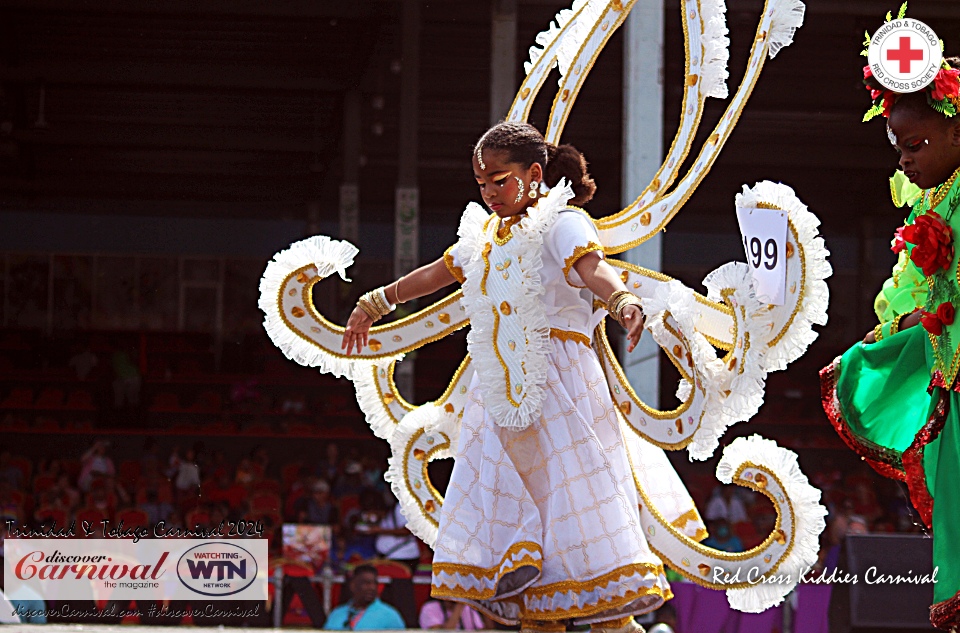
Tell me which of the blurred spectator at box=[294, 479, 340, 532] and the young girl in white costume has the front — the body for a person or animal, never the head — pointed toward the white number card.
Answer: the blurred spectator

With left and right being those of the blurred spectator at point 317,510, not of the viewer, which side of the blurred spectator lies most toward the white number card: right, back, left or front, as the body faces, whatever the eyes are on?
front

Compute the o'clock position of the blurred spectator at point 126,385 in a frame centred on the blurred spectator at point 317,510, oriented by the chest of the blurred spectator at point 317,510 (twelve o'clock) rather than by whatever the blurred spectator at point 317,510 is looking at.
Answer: the blurred spectator at point 126,385 is roughly at 5 o'clock from the blurred spectator at point 317,510.

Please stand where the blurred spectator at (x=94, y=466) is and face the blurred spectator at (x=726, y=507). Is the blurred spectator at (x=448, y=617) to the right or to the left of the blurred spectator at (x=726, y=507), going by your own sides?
right

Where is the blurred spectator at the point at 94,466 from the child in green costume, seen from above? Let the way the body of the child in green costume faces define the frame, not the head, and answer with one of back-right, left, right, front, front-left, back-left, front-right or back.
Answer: right

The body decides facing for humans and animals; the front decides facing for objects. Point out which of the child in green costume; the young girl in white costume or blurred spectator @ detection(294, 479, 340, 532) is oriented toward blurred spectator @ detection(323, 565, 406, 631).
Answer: blurred spectator @ detection(294, 479, 340, 532)

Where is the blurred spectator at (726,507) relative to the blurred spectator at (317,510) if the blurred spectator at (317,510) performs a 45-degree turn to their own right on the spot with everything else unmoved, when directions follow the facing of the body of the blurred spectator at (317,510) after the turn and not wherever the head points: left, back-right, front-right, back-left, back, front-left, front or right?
back-left

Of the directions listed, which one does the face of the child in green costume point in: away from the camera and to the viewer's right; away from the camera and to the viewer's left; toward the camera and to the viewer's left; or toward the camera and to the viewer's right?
toward the camera and to the viewer's left

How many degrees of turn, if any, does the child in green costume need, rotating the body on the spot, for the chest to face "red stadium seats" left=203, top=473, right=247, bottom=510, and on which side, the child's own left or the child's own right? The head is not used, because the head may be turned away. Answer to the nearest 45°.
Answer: approximately 90° to the child's own right

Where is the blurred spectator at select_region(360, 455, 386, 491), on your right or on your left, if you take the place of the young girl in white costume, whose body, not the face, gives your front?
on your right

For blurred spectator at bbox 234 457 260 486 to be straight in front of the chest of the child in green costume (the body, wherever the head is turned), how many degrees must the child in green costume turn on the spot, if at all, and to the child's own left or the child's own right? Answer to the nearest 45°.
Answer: approximately 90° to the child's own right

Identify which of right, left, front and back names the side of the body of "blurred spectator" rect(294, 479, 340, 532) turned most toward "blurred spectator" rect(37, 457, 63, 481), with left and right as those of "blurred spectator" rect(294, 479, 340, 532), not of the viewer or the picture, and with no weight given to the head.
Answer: right

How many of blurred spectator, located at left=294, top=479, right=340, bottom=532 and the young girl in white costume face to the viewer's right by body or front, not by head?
0

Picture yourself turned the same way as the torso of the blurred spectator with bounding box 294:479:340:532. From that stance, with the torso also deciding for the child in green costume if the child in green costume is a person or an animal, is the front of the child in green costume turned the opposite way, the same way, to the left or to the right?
to the right
